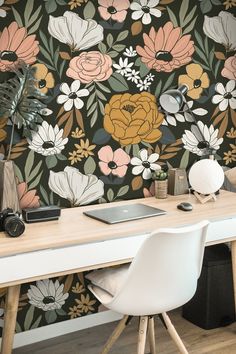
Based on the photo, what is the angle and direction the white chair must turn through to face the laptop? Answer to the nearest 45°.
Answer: approximately 45° to its right

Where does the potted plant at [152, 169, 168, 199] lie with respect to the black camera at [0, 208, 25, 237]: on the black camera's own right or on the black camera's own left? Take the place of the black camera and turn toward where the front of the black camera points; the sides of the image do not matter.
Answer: on the black camera's own left

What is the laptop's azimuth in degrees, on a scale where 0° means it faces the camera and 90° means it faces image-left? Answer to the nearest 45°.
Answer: approximately 315°

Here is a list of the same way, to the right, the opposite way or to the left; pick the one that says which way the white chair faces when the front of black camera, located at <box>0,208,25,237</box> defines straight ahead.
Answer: the opposite way

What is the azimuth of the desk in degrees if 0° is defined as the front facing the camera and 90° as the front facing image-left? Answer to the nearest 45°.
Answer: approximately 315°

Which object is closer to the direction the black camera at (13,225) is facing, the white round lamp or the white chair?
the white chair

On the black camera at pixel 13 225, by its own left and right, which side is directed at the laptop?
left

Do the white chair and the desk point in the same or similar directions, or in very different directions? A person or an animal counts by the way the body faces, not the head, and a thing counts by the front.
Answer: very different directions

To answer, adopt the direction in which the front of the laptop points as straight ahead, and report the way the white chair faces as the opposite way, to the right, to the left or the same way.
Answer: the opposite way

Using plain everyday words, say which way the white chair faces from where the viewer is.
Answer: facing away from the viewer and to the left of the viewer
